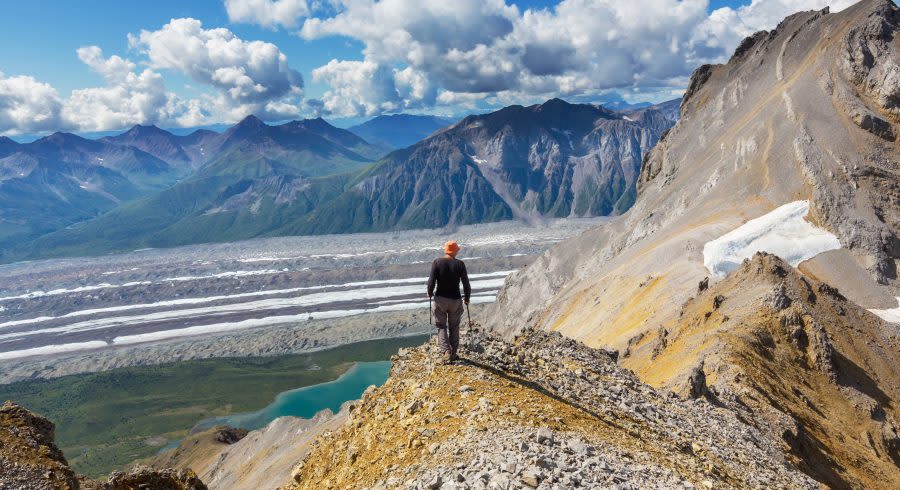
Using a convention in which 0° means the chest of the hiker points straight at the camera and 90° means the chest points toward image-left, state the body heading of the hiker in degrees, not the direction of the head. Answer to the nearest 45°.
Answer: approximately 180°
